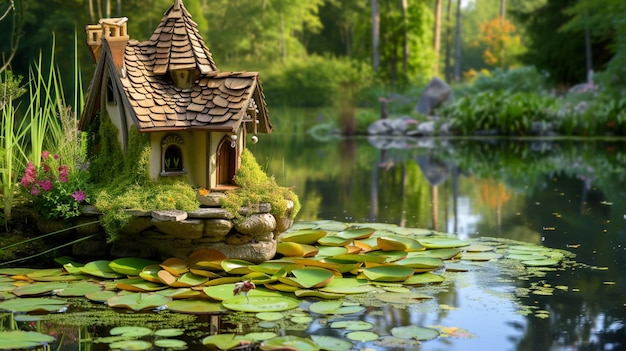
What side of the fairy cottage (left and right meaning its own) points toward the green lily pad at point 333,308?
front

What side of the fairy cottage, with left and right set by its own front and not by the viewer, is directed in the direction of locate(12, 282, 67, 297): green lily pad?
right

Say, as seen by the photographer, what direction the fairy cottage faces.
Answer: facing the viewer and to the right of the viewer

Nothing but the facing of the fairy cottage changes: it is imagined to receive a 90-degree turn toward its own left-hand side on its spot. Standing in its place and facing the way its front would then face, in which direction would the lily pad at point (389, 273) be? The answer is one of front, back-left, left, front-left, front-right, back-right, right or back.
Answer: right

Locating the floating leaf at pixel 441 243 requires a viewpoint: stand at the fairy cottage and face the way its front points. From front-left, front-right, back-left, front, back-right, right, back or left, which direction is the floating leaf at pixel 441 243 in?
front-left

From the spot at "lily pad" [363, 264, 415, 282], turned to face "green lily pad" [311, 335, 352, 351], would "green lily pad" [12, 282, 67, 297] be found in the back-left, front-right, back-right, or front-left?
front-right

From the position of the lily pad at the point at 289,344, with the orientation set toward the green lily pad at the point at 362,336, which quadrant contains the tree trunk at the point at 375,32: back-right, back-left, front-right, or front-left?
front-left

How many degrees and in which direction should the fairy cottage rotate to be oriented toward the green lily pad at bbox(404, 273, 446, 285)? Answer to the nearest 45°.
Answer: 0° — it already faces it

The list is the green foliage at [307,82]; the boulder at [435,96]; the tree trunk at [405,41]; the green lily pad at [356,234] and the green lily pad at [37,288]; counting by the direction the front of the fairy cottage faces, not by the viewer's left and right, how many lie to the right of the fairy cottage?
1

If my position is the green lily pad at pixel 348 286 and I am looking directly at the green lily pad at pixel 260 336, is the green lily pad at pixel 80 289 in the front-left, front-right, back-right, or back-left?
front-right

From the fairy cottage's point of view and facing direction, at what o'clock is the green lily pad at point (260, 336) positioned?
The green lily pad is roughly at 1 o'clock from the fairy cottage.

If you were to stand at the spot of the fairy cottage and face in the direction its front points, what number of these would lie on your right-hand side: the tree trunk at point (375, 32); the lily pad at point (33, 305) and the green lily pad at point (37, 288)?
2

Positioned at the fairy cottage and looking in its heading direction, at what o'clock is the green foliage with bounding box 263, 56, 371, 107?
The green foliage is roughly at 8 o'clock from the fairy cottage.

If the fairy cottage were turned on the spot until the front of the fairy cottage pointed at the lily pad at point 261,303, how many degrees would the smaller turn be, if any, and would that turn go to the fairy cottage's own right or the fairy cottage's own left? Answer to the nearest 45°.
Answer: approximately 45° to the fairy cottage's own right

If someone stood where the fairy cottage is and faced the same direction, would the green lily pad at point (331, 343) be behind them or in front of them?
in front

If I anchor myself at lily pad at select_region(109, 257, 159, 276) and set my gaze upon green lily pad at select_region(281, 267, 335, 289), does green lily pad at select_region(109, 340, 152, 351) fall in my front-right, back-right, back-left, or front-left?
front-right

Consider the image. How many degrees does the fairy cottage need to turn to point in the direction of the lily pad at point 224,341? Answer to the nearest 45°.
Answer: approximately 45° to its right

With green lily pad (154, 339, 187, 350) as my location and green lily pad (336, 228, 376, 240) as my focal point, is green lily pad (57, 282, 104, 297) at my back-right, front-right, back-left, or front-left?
front-left

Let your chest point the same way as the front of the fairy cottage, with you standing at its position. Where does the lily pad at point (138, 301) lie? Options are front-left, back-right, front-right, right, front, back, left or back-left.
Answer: front-right

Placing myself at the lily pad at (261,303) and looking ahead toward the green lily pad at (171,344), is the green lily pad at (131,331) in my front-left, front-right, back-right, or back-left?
front-right
